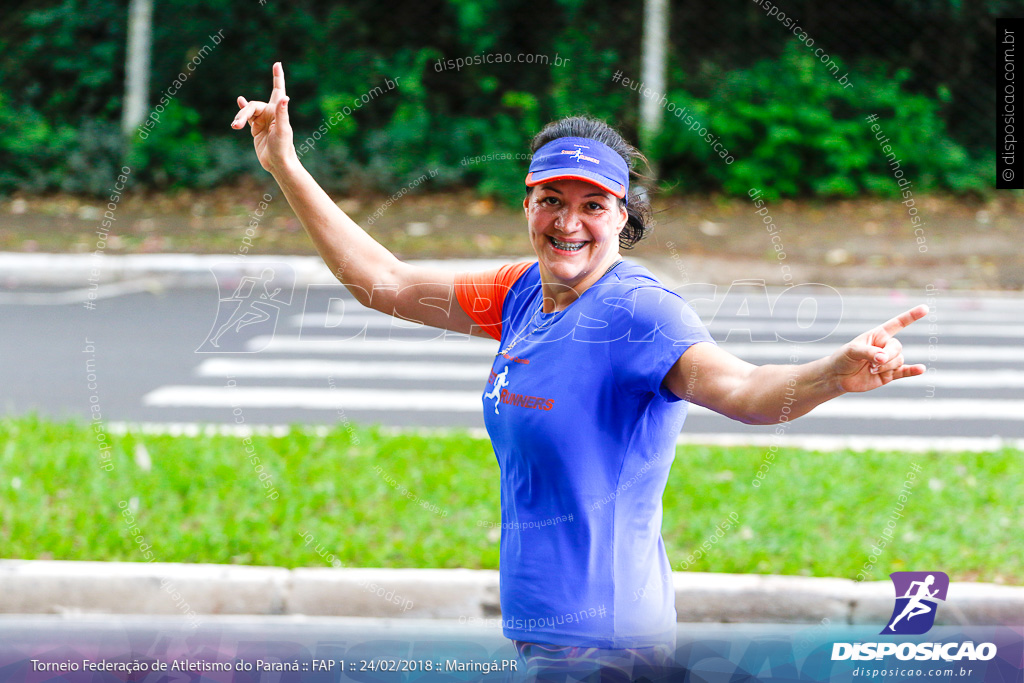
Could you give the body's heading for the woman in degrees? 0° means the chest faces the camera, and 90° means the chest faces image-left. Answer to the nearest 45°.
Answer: approximately 45°
